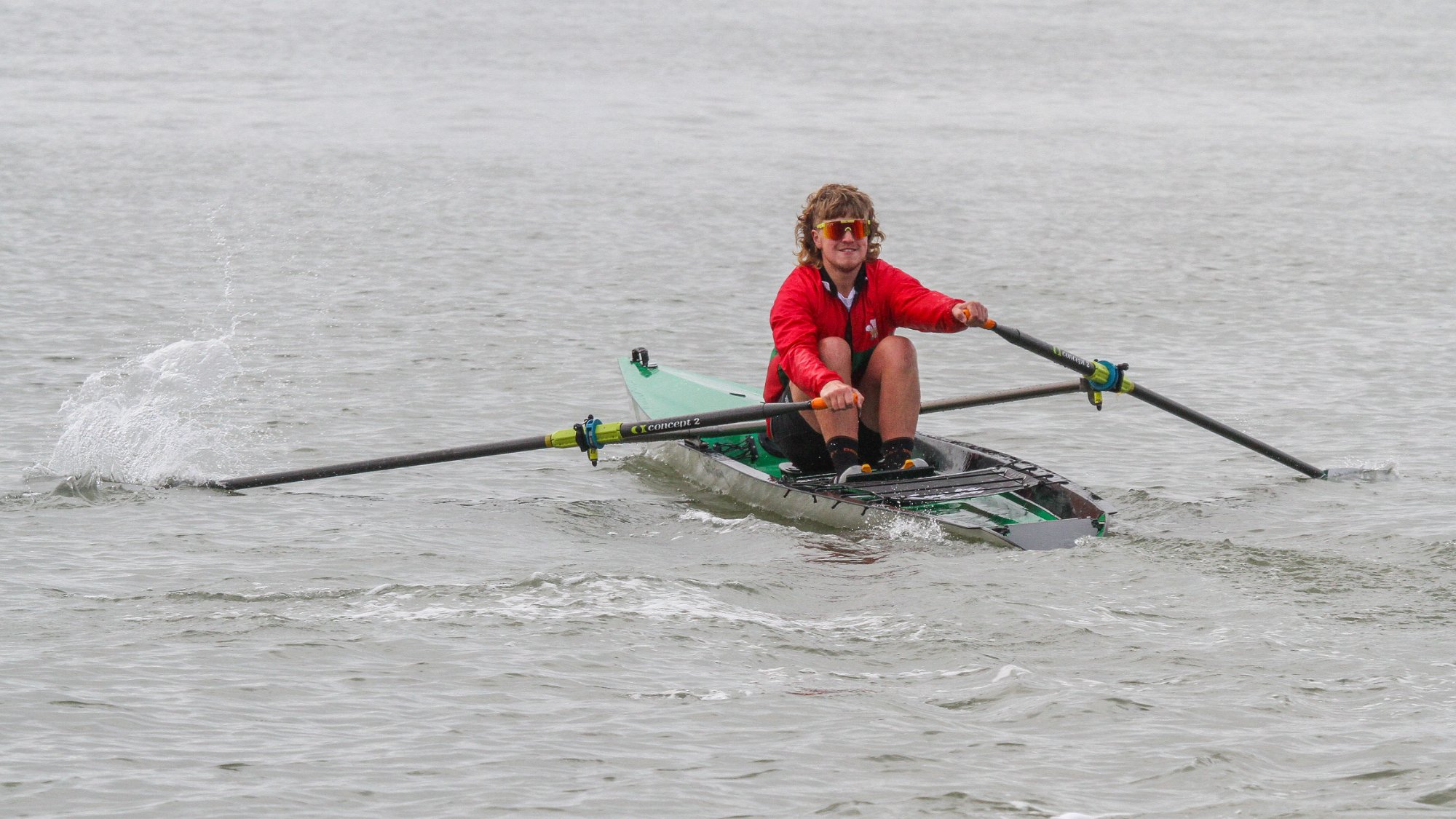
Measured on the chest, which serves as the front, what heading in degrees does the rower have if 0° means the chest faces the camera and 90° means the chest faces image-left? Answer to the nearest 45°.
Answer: approximately 315°

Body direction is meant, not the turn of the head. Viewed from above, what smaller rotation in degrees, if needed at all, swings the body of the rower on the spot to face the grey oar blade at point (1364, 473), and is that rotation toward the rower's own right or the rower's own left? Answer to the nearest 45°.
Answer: approximately 90° to the rower's own left

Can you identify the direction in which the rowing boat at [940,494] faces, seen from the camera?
facing away from the viewer and to the left of the viewer

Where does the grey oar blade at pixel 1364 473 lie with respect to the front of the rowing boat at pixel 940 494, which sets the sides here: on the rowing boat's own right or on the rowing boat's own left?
on the rowing boat's own right

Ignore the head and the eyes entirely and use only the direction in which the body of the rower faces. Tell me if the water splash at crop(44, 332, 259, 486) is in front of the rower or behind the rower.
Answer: behind
